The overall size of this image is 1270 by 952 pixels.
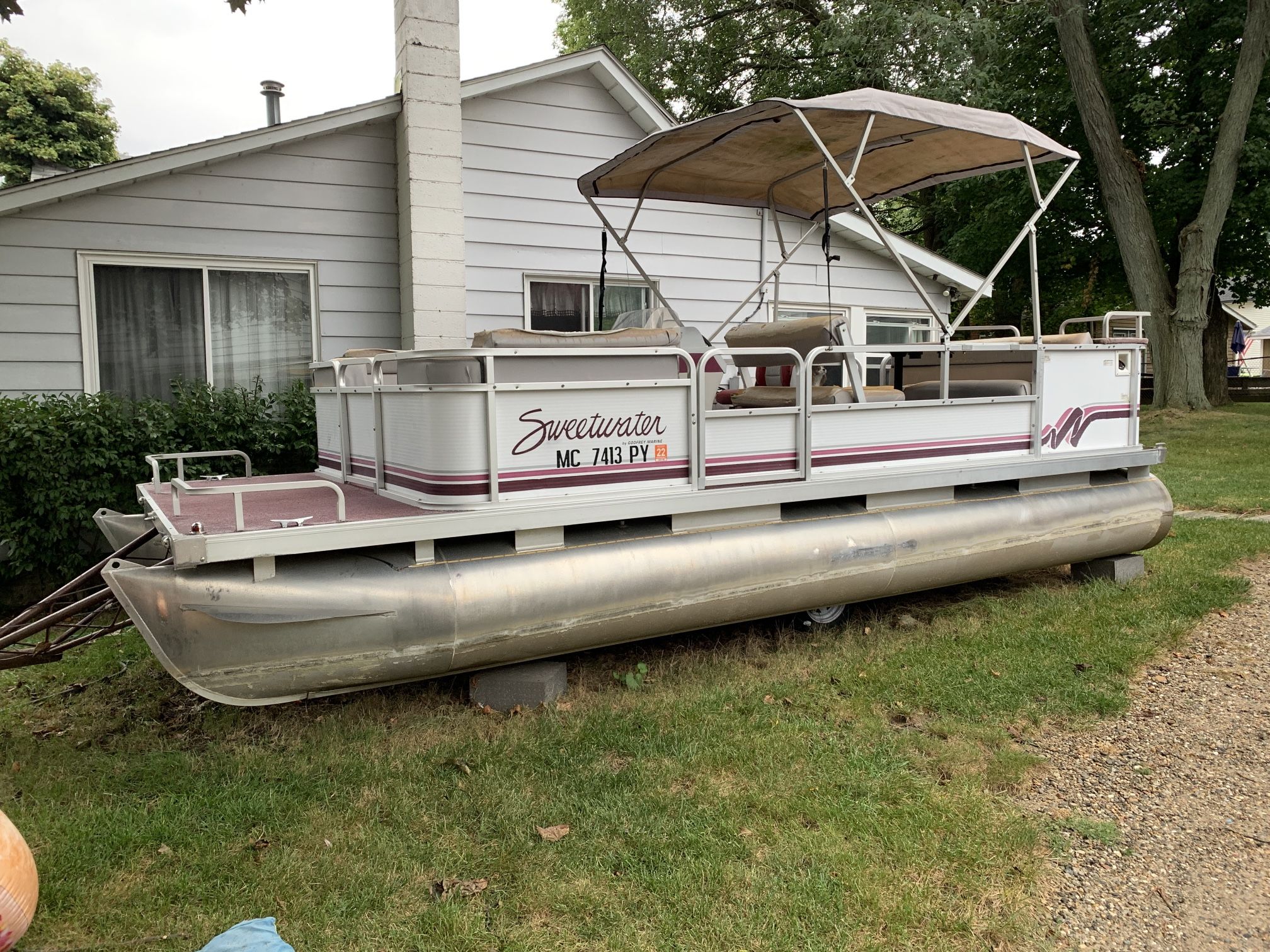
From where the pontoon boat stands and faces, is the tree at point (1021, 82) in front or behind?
behind

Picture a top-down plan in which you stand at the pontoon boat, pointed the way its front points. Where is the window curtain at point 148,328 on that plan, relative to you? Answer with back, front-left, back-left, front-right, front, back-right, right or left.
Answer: right

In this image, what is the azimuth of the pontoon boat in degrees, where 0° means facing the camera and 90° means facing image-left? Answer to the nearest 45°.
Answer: approximately 45°

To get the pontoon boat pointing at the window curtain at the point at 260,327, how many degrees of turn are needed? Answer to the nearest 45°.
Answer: approximately 90° to its right

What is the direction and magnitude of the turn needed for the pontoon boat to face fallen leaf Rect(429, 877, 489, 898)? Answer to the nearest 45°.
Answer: approximately 45° to its left

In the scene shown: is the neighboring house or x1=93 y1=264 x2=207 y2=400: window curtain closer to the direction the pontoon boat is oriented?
the window curtain

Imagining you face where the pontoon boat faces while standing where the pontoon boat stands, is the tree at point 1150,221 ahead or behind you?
behind
